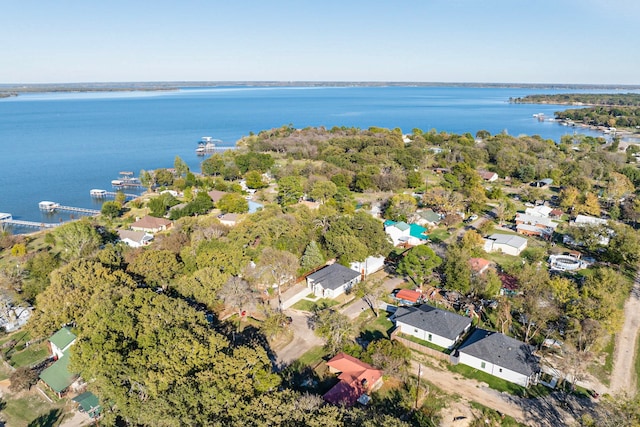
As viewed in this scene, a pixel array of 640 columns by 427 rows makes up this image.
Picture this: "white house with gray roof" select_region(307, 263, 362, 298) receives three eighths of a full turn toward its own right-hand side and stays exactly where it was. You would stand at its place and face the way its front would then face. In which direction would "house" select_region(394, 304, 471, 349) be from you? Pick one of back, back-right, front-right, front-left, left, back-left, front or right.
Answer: back-right

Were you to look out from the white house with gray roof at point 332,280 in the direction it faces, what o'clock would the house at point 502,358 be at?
The house is roughly at 9 o'clock from the white house with gray roof.

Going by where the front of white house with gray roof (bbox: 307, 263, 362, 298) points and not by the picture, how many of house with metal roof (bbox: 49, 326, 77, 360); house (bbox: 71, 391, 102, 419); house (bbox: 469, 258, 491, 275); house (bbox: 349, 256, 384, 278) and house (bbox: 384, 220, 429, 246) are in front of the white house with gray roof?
2

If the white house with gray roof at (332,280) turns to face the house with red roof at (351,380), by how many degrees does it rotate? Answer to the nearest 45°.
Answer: approximately 45° to its left

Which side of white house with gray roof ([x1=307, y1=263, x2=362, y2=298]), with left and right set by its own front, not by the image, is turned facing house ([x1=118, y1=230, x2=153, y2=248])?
right

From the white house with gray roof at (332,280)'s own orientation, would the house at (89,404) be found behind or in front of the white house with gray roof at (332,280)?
in front

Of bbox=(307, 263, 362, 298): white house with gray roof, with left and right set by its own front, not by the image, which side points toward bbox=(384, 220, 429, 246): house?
back

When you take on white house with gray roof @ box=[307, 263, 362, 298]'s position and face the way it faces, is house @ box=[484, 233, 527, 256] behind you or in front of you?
behind

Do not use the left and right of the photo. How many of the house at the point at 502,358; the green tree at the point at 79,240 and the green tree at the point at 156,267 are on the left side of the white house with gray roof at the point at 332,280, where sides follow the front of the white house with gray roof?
1

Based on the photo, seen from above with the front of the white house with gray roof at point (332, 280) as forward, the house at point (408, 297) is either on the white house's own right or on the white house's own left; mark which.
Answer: on the white house's own left

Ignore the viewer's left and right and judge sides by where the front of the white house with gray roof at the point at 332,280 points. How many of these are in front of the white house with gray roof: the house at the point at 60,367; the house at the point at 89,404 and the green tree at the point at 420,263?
2

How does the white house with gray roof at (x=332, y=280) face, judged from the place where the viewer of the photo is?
facing the viewer and to the left of the viewer

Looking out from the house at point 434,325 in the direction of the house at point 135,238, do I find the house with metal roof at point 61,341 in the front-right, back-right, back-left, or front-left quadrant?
front-left

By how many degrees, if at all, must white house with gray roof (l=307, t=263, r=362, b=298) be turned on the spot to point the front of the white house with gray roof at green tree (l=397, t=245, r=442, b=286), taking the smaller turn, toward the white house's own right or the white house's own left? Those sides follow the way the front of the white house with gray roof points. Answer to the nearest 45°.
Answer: approximately 135° to the white house's own left

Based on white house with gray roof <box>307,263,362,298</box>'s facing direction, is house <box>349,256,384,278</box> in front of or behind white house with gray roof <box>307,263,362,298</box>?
behind

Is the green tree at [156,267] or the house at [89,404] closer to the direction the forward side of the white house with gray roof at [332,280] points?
the house
